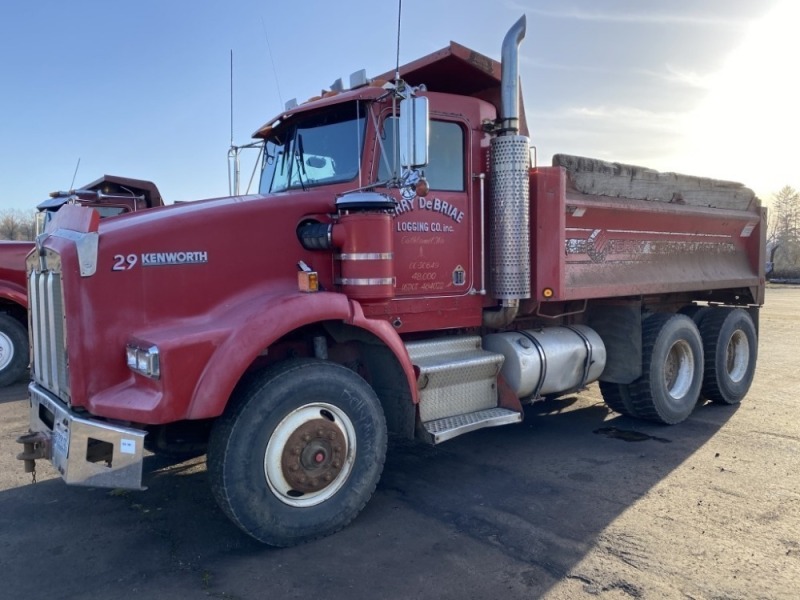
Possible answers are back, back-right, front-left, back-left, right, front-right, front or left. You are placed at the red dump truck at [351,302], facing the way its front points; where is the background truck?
right

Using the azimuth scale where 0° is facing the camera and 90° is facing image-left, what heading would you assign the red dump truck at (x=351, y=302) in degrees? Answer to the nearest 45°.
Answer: approximately 45°
